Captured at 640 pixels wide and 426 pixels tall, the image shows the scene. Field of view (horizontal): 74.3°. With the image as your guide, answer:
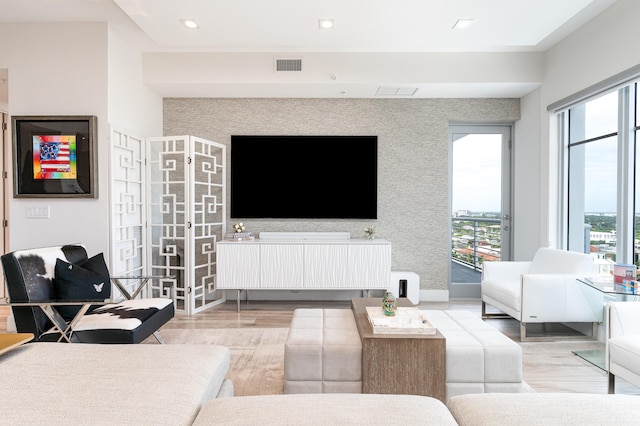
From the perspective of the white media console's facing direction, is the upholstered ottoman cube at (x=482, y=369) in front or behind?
in front

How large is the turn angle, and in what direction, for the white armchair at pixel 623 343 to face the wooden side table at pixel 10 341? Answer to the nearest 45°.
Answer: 0° — it already faces it

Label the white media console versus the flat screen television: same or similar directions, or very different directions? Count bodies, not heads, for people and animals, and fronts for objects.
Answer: same or similar directions

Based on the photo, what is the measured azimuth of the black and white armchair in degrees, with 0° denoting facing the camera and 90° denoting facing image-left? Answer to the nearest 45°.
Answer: approximately 315°

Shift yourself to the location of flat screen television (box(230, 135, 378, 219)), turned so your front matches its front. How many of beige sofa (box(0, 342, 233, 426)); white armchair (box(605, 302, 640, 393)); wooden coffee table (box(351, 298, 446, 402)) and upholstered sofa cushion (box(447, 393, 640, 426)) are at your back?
0

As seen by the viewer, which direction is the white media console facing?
toward the camera

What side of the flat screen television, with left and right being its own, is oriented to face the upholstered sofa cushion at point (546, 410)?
front

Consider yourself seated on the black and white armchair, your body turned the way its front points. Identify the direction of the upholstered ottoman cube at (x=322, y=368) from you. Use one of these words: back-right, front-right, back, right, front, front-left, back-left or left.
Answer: front

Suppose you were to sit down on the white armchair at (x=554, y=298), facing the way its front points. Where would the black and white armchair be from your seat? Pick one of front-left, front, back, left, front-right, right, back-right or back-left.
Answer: front

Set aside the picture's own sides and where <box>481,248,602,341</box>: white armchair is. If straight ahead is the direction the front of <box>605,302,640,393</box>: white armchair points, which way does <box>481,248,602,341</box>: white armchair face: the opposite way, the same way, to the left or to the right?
the same way

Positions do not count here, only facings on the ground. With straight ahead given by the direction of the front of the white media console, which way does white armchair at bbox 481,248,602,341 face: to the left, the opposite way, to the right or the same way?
to the right

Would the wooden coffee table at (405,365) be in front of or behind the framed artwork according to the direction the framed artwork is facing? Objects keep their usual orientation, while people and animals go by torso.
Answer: in front

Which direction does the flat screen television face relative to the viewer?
toward the camera

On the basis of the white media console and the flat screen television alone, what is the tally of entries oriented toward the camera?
2

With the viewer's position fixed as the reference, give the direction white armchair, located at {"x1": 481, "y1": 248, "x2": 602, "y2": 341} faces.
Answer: facing the viewer and to the left of the viewer
